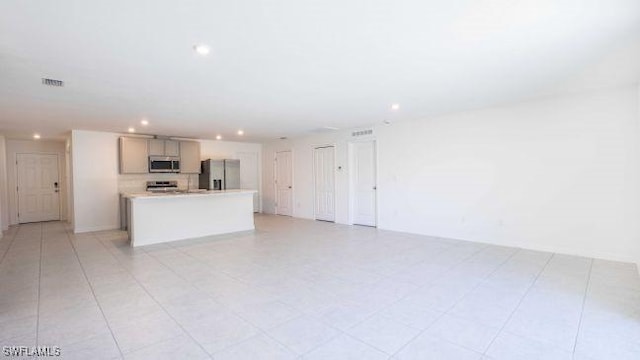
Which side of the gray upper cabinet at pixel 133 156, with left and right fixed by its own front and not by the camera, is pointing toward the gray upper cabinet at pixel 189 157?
left

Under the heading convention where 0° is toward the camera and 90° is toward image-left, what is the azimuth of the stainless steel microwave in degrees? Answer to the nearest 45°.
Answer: approximately 0°

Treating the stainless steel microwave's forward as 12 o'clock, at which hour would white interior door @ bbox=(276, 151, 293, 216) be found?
The white interior door is roughly at 9 o'clock from the stainless steel microwave.

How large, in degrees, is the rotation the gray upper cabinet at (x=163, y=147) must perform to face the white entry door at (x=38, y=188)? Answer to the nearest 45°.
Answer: approximately 135° to its right

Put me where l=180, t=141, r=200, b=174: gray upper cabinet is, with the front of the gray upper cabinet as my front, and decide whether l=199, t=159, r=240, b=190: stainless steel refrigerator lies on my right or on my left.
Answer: on my left

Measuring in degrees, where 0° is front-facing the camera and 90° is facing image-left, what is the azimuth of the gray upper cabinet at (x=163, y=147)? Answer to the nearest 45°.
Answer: approximately 0°

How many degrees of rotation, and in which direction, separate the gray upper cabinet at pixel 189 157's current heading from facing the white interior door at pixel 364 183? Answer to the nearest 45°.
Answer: approximately 45° to its left
